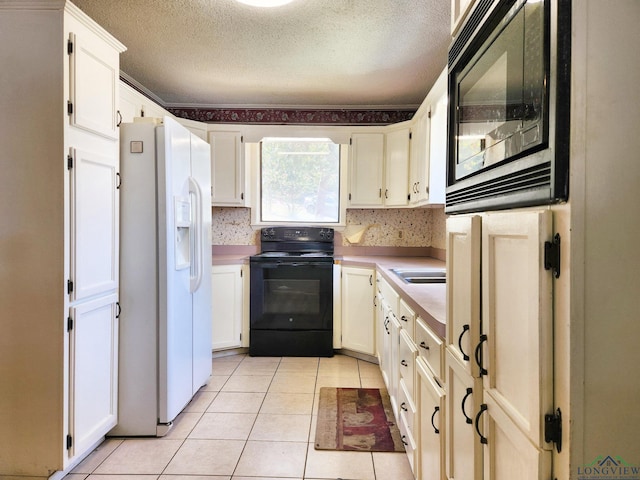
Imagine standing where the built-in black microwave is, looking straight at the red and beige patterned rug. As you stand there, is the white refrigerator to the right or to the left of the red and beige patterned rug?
left

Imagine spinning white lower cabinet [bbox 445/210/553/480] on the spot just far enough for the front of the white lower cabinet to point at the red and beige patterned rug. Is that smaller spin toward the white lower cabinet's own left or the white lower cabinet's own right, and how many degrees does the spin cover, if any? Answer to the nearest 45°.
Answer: approximately 90° to the white lower cabinet's own right

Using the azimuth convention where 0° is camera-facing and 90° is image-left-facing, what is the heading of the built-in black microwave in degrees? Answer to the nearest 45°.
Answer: approximately 45°

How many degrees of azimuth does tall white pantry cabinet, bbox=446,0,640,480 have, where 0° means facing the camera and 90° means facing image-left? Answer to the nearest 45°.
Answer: approximately 45°

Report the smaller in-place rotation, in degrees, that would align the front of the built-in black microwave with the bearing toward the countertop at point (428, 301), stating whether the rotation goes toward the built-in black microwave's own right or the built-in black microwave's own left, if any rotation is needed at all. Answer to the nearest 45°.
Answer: approximately 135° to the built-in black microwave's own right
